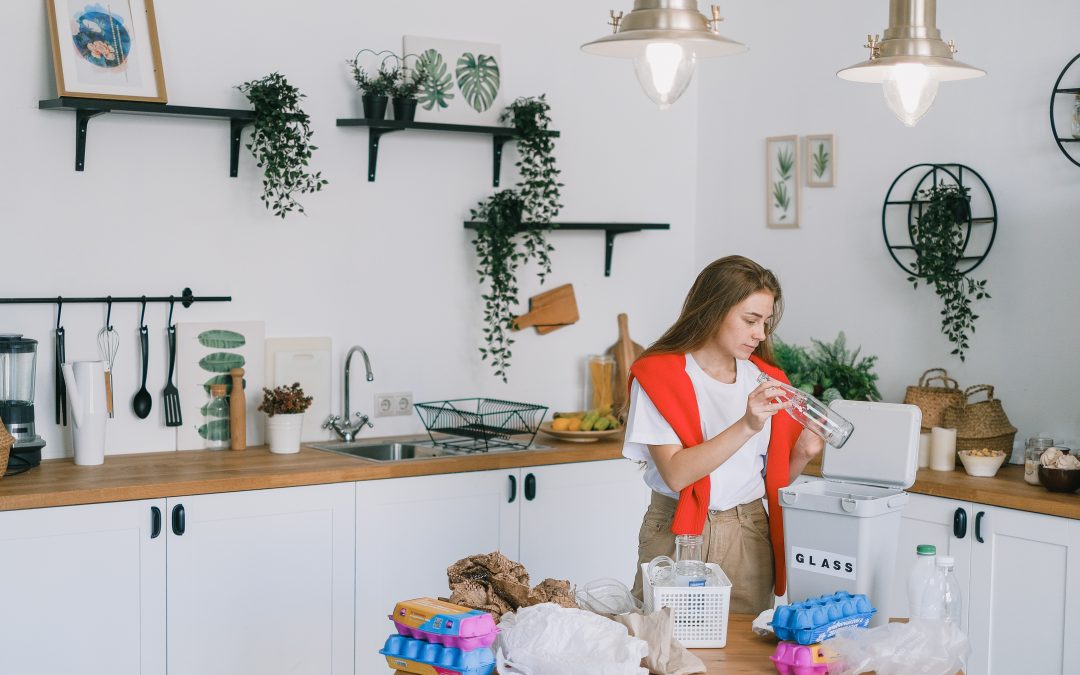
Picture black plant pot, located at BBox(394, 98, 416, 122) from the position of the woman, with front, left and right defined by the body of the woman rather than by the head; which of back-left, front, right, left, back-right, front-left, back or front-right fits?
back

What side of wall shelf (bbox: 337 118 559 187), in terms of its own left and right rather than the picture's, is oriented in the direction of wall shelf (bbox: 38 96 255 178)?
right

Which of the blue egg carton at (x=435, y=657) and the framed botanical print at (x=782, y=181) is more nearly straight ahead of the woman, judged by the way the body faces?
the blue egg carton

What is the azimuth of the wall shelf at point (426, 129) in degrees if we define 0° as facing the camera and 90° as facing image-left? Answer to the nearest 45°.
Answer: approximately 315°

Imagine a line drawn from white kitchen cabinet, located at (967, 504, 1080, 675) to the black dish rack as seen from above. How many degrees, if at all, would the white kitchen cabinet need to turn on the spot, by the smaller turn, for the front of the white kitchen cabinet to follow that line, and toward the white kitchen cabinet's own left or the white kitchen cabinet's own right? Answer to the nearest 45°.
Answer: approximately 45° to the white kitchen cabinet's own right

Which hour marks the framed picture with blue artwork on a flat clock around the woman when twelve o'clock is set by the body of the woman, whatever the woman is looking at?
The framed picture with blue artwork is roughly at 5 o'clock from the woman.

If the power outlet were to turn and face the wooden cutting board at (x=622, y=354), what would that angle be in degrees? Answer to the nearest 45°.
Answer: approximately 135° to its left
